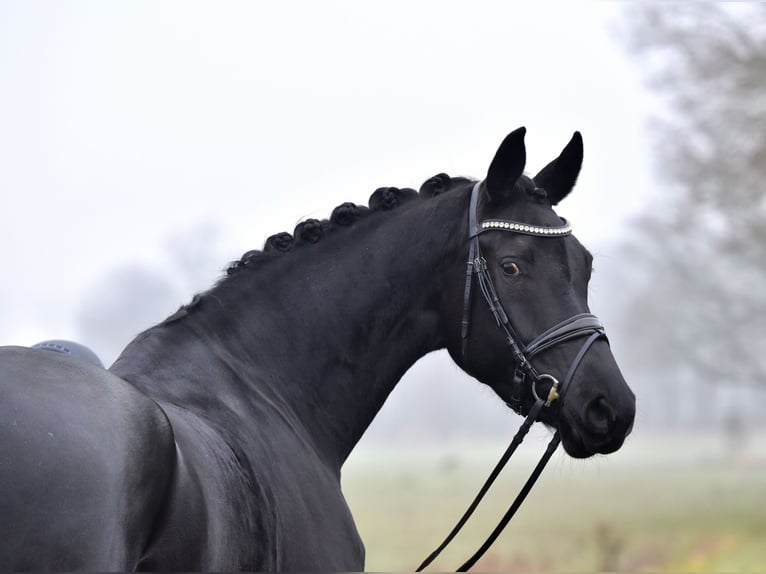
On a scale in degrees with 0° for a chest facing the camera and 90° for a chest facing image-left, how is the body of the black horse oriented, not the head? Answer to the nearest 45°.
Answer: approximately 225°
